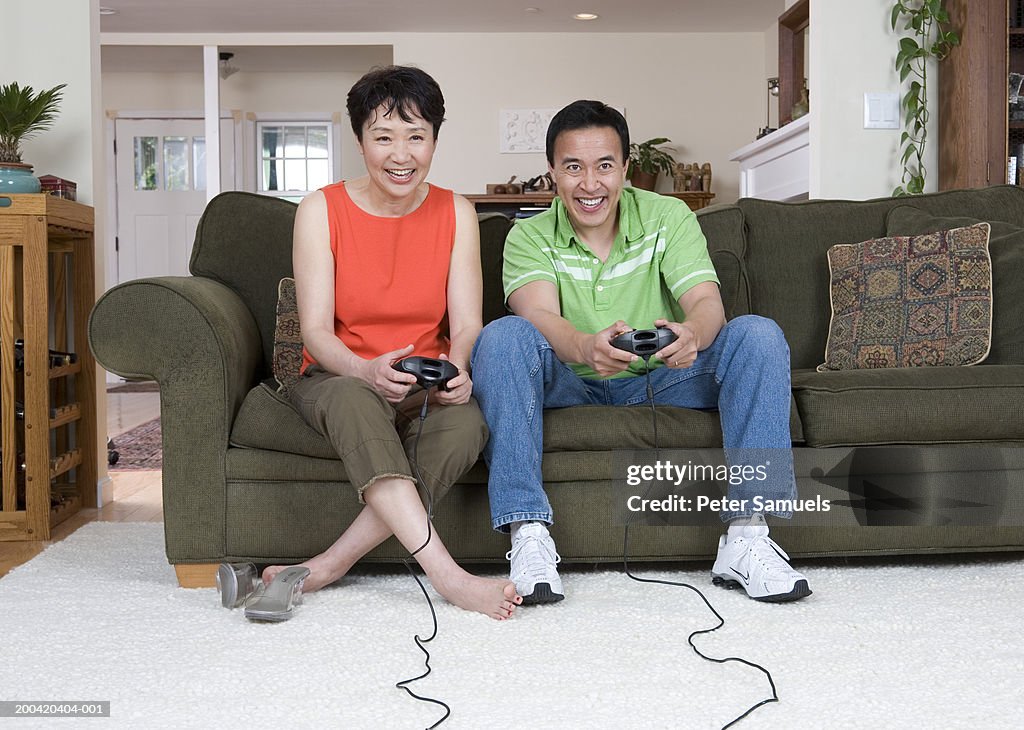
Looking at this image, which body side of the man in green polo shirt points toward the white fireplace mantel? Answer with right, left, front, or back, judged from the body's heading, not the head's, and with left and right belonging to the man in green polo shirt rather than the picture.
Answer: back

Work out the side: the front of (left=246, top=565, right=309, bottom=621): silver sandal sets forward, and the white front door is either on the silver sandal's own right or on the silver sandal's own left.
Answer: on the silver sandal's own right

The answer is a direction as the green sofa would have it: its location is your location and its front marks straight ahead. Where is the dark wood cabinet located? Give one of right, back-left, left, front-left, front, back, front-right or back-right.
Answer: back-left

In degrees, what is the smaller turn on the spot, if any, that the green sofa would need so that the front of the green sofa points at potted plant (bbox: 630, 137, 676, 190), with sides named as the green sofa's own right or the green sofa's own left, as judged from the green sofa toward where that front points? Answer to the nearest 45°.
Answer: approximately 180°

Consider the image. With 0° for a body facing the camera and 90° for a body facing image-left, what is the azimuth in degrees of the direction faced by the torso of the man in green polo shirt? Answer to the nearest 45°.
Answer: approximately 0°

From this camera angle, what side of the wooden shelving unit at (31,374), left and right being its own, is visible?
right

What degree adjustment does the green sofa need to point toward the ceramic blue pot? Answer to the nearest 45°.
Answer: approximately 135° to its right

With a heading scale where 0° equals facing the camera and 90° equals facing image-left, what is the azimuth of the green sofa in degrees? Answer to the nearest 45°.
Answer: approximately 0°

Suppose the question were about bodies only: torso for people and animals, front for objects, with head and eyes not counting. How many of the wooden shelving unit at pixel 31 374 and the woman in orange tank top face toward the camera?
1
